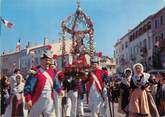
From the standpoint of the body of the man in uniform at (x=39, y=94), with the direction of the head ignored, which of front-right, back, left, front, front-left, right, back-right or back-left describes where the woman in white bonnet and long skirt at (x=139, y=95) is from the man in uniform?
left

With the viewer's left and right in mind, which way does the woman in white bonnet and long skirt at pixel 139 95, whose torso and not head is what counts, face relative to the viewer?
facing the viewer

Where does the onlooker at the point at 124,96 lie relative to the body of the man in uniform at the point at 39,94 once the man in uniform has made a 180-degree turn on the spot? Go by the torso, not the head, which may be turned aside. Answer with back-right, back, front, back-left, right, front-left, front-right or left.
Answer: right

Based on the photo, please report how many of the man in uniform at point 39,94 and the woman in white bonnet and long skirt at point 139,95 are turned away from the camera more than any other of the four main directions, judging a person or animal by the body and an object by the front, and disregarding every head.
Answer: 0

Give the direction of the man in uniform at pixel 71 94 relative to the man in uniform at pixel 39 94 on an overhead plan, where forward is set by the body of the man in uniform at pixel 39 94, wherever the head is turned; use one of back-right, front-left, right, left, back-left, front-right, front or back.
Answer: back-left

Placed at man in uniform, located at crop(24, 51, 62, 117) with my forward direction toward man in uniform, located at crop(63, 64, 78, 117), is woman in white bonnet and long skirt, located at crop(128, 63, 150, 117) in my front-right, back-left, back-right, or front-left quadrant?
front-right

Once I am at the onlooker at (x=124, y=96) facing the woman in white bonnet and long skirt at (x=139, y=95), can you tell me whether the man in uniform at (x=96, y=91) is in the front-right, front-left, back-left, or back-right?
back-right

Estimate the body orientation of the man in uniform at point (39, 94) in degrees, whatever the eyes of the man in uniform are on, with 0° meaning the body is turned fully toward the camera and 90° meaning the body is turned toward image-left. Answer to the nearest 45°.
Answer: approximately 315°
